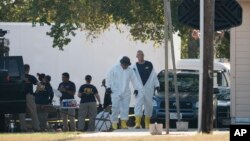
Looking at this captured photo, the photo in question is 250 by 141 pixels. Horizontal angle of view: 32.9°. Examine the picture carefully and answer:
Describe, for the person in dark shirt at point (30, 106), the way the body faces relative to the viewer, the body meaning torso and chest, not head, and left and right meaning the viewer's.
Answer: facing to the right of the viewer

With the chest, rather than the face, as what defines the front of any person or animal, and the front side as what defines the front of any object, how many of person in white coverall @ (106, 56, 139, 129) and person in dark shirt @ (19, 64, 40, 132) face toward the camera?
1

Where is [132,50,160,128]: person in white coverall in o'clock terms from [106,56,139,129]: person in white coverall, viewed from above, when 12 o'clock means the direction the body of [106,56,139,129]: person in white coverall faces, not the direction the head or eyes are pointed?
[132,50,160,128]: person in white coverall is roughly at 9 o'clock from [106,56,139,129]: person in white coverall.

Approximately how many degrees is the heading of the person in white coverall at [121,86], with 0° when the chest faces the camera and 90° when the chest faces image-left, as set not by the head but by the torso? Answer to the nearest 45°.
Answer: approximately 0°
